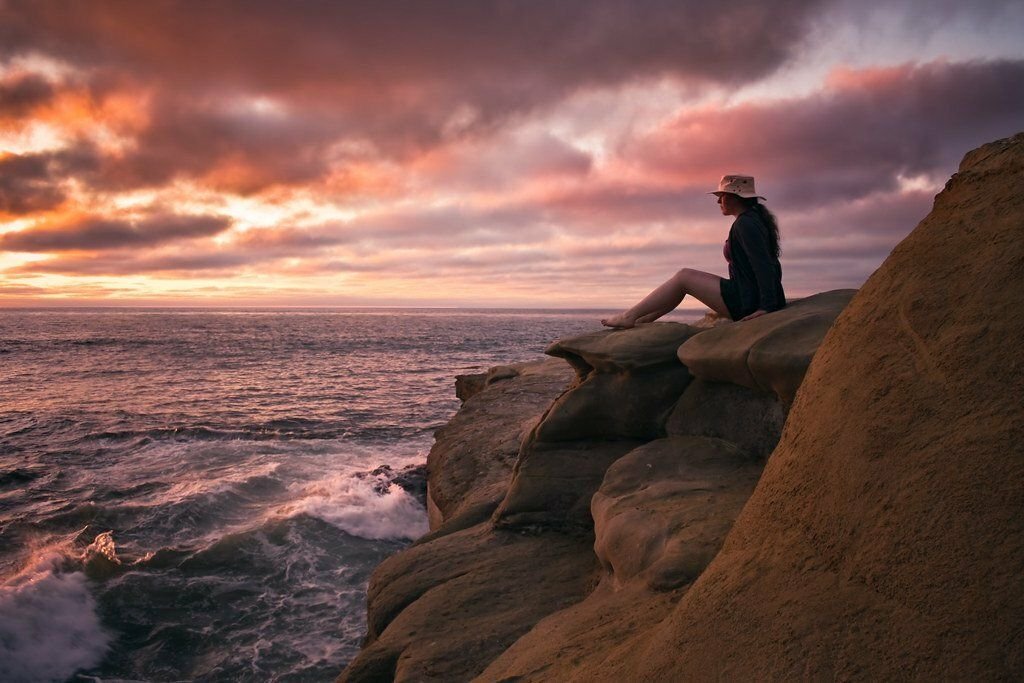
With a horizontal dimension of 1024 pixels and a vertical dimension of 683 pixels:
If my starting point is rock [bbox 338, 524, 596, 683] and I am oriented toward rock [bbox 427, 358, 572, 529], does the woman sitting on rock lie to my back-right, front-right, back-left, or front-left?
front-right

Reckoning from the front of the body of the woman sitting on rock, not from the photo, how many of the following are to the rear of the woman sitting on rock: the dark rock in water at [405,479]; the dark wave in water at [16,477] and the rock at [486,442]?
0

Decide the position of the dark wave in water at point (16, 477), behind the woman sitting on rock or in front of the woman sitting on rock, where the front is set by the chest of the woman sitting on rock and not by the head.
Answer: in front

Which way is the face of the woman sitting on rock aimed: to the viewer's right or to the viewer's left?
to the viewer's left

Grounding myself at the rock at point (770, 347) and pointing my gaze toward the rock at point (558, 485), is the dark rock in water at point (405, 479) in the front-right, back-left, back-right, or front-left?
front-right

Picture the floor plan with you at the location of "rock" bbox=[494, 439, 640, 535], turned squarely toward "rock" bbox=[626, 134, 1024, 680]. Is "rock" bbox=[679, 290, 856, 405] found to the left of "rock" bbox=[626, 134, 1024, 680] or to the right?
left

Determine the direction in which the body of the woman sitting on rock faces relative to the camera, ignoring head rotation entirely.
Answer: to the viewer's left

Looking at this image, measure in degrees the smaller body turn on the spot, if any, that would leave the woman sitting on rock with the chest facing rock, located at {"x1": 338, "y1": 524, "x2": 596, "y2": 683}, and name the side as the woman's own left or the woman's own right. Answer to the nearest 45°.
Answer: approximately 45° to the woman's own left

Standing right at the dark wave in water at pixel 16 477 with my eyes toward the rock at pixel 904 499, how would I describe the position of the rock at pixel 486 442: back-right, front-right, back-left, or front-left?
front-left
